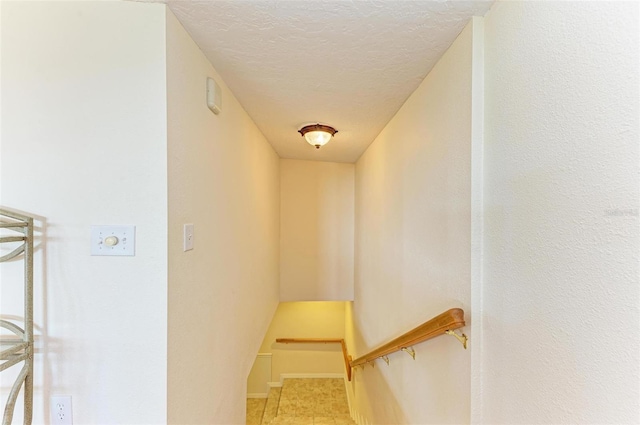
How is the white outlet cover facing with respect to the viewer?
toward the camera

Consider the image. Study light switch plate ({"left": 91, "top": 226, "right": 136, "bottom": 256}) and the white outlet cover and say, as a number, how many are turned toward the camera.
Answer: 2

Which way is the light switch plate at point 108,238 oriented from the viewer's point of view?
toward the camera

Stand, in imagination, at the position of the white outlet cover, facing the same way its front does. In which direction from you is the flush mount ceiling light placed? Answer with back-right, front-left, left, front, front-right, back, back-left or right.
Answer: left
